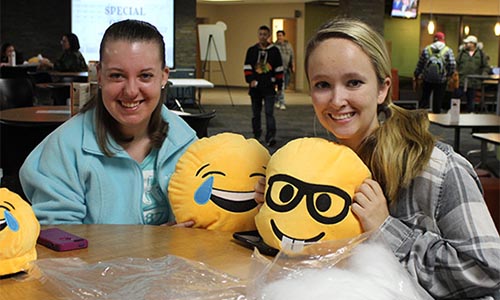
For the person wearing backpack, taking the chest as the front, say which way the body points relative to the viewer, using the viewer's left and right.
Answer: facing away from the viewer

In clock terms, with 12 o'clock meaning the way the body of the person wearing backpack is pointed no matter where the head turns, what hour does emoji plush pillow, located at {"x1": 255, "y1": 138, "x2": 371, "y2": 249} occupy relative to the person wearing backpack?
The emoji plush pillow is roughly at 6 o'clock from the person wearing backpack.

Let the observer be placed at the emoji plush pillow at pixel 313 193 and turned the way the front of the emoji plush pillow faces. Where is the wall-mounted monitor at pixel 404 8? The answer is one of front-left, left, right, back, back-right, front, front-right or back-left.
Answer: back
